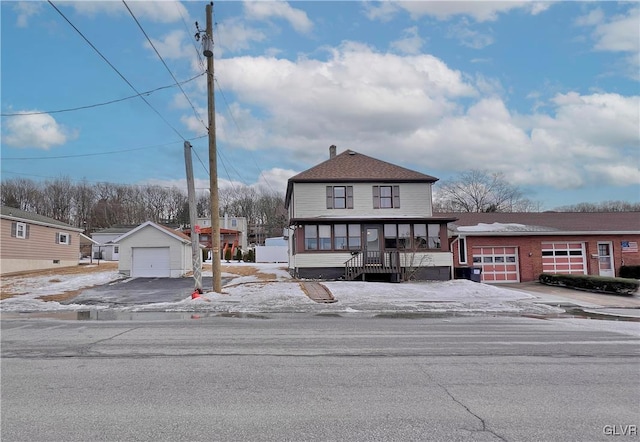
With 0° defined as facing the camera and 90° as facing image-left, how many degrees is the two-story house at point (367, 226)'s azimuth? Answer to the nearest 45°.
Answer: approximately 0°

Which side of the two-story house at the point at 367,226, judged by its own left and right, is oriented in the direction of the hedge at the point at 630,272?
left

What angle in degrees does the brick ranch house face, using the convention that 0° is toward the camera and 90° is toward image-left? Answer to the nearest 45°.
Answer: approximately 0°

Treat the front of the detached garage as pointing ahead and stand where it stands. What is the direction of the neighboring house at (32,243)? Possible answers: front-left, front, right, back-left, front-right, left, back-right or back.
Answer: back-right

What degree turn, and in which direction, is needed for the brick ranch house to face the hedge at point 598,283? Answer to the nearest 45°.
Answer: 0° — it already faces it

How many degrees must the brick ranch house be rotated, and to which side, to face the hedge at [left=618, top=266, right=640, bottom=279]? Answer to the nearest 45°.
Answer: approximately 90° to its left

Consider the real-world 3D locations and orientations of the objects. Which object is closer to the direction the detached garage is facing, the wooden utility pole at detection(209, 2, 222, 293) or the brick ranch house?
the wooden utility pole
